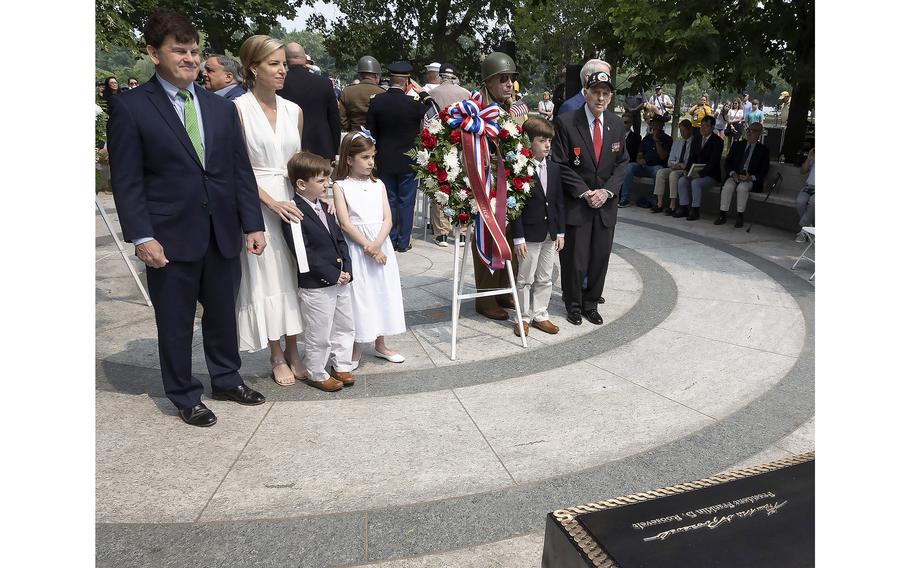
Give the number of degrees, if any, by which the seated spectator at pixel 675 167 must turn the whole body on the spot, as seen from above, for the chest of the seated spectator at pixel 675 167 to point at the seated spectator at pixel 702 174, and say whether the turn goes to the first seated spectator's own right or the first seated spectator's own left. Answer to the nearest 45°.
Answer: approximately 90° to the first seated spectator's own left

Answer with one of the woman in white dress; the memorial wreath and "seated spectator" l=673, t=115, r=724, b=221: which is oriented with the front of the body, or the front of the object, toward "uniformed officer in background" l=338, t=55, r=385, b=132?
the seated spectator

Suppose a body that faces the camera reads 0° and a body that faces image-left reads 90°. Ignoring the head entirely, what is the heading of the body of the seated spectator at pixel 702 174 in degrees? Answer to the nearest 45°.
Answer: approximately 45°

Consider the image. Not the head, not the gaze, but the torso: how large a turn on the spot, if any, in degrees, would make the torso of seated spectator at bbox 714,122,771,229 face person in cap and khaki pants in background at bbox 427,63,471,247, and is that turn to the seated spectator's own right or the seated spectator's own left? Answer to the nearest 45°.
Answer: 0° — they already face them

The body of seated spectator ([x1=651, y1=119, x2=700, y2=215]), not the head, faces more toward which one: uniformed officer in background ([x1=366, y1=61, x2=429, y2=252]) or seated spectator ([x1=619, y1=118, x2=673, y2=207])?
the uniformed officer in background
